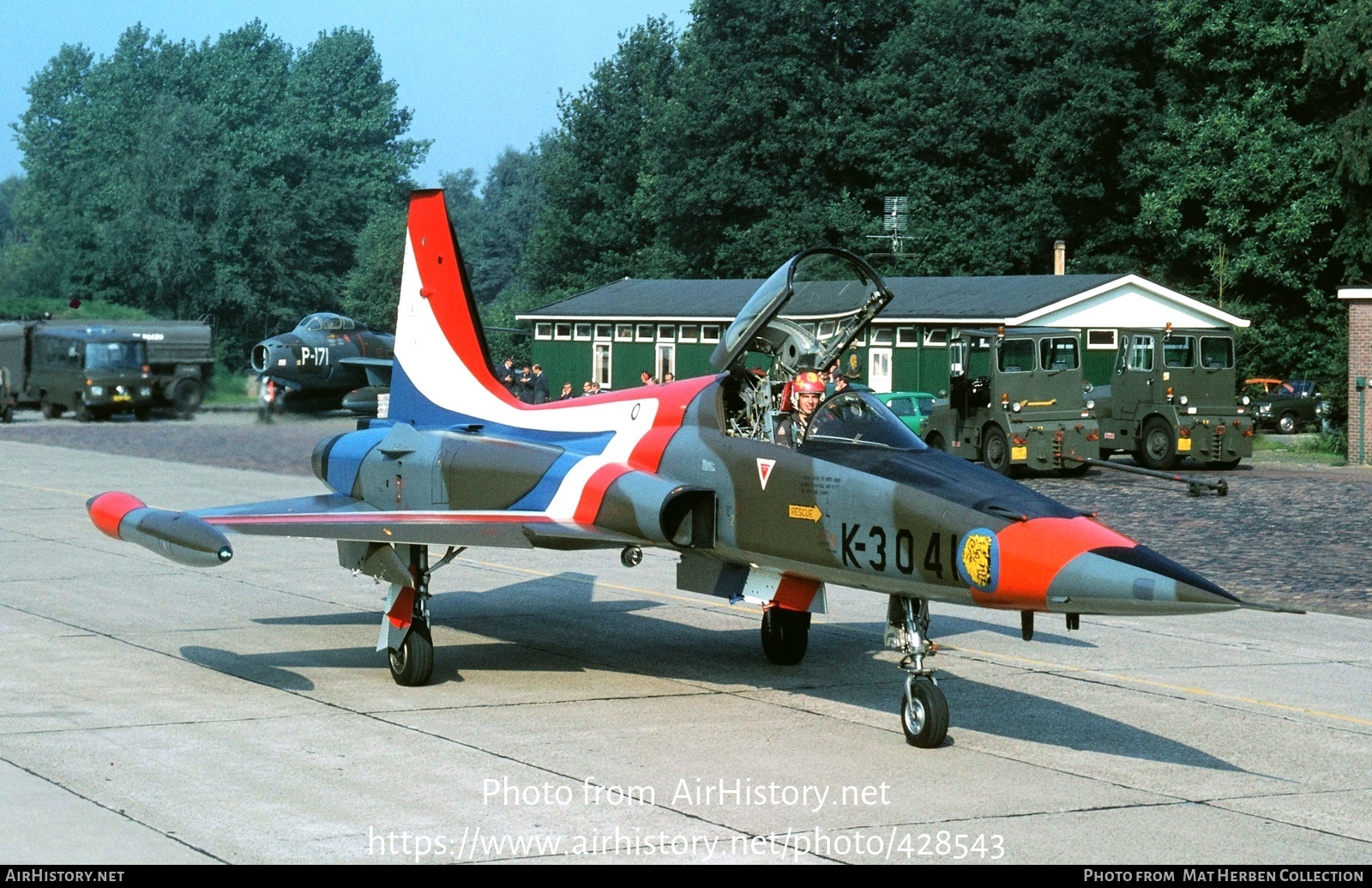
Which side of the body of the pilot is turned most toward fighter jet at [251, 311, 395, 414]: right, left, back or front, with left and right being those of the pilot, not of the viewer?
back

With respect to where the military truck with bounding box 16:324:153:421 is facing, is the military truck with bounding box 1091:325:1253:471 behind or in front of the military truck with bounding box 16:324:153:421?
in front

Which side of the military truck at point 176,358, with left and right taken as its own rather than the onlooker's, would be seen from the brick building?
back

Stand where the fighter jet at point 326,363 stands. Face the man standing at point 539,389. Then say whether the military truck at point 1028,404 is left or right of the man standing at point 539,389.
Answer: right

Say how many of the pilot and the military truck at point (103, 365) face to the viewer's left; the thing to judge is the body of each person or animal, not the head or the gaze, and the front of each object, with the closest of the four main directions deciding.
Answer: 0

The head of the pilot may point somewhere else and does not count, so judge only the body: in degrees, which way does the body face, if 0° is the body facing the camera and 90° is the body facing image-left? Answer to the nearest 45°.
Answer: approximately 315°

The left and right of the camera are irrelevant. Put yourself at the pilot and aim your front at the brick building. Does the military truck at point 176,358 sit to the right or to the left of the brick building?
left
